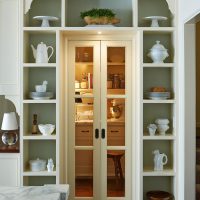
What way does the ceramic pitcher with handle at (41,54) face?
to the viewer's left

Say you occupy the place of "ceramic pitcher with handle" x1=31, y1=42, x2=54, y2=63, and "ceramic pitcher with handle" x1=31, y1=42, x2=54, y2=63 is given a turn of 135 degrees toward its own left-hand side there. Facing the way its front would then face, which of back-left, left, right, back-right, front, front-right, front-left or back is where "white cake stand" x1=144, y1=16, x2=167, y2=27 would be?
front-left

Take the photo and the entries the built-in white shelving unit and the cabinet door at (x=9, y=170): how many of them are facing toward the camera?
2

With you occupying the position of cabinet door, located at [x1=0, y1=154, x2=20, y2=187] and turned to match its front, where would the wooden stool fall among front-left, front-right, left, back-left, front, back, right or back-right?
left

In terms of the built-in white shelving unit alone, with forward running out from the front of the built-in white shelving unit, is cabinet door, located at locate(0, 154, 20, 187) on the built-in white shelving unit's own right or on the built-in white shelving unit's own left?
on the built-in white shelving unit's own right

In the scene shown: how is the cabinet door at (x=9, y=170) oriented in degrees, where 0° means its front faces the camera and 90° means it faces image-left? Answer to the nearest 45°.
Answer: approximately 0°

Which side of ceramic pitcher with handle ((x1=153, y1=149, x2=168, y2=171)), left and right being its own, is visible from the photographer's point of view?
left

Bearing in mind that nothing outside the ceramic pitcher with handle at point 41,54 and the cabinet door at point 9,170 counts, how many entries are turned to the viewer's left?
1

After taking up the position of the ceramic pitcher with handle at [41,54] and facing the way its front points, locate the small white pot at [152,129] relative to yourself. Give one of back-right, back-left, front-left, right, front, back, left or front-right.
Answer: back

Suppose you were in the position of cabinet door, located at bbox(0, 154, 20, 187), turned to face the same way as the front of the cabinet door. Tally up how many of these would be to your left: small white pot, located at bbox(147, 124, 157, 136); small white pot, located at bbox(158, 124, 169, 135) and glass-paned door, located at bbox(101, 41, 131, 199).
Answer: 3
